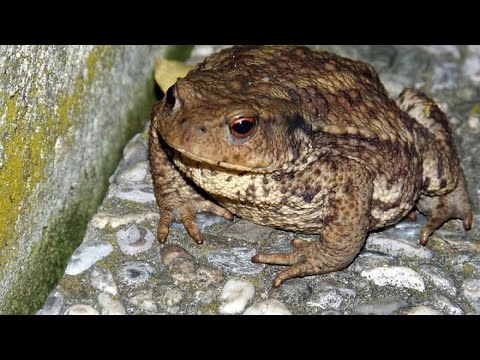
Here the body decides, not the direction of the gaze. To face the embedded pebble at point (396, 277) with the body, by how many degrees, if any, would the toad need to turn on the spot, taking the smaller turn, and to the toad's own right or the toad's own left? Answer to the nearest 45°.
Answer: approximately 135° to the toad's own left

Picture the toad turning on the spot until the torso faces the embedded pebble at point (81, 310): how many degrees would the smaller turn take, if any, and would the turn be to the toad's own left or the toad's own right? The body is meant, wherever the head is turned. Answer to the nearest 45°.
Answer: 0° — it already faces it

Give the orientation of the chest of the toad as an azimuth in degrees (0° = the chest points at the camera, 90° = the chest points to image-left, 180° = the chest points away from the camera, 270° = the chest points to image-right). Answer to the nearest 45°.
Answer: approximately 45°

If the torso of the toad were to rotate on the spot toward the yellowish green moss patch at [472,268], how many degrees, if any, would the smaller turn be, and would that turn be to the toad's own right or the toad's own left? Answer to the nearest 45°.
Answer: approximately 135° to the toad's own left
